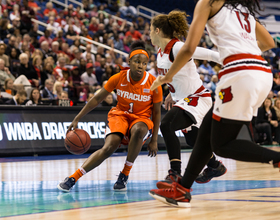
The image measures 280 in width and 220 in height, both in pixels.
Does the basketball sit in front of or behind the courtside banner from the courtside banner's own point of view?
in front

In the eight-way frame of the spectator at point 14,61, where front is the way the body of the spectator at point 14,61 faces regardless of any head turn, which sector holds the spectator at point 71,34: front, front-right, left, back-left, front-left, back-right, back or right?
left

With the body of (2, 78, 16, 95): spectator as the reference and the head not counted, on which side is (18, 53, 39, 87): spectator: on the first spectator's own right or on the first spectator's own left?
on the first spectator's own left

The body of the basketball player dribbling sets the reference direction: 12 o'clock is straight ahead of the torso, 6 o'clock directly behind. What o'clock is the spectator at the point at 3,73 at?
The spectator is roughly at 5 o'clock from the basketball player dribbling.

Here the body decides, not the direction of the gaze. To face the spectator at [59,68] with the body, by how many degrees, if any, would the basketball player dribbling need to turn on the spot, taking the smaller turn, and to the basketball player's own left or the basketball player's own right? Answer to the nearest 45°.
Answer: approximately 180°

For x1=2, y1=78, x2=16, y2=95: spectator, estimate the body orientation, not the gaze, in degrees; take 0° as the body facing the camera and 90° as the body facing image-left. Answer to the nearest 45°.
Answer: approximately 315°

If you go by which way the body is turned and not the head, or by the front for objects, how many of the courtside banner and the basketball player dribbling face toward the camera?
2

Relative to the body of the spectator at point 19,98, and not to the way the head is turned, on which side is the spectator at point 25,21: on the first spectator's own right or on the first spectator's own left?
on the first spectator's own left
